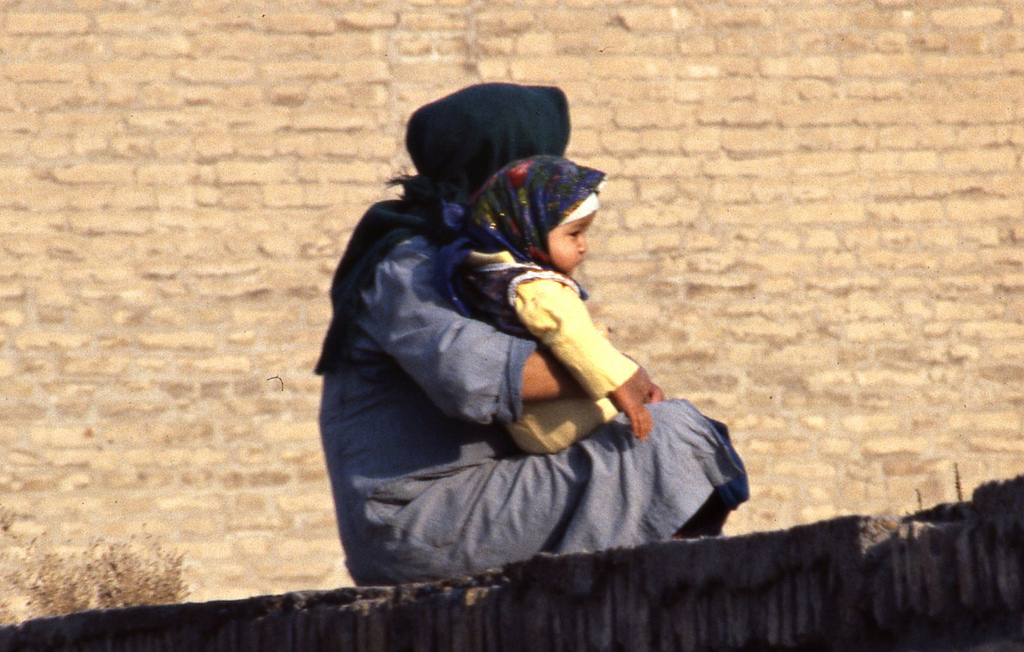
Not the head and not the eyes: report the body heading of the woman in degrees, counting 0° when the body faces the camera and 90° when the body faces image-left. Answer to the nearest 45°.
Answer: approximately 270°

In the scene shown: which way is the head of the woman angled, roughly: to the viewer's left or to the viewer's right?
to the viewer's right

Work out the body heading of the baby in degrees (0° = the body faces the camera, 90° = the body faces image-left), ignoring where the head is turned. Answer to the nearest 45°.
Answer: approximately 270°

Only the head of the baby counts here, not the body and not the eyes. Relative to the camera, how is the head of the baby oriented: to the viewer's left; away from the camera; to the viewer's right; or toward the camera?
to the viewer's right
